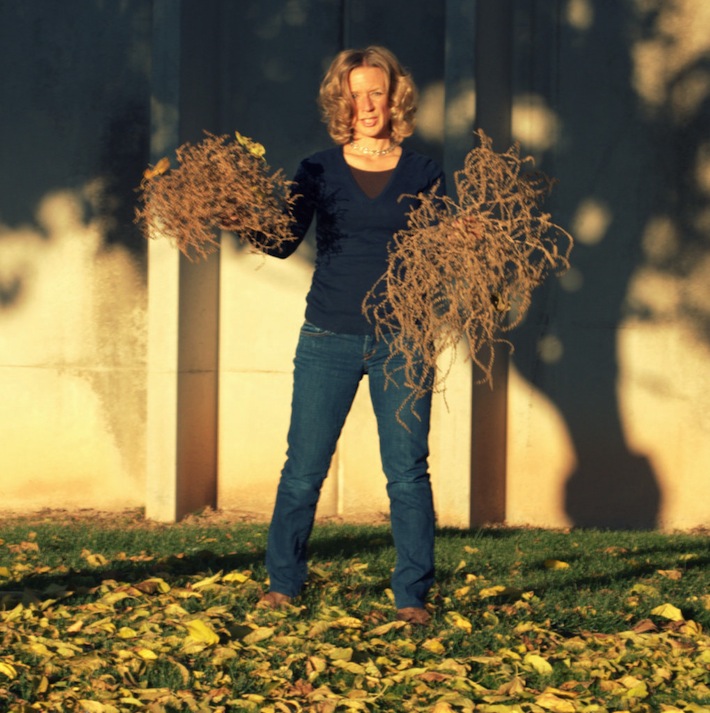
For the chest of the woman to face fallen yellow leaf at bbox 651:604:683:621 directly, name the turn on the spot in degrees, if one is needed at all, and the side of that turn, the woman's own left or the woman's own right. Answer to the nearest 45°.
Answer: approximately 90° to the woman's own left

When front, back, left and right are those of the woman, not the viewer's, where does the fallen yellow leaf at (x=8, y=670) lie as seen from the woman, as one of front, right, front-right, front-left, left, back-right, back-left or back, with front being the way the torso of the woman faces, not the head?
front-right

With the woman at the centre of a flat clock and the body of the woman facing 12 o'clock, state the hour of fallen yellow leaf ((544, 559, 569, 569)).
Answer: The fallen yellow leaf is roughly at 7 o'clock from the woman.

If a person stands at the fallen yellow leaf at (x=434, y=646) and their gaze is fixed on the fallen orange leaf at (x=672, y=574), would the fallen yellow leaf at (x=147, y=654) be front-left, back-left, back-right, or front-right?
back-left

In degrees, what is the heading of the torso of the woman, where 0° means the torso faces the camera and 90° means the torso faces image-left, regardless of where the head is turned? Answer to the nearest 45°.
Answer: approximately 0°

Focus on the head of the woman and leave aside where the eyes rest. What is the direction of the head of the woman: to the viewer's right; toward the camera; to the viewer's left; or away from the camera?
toward the camera
